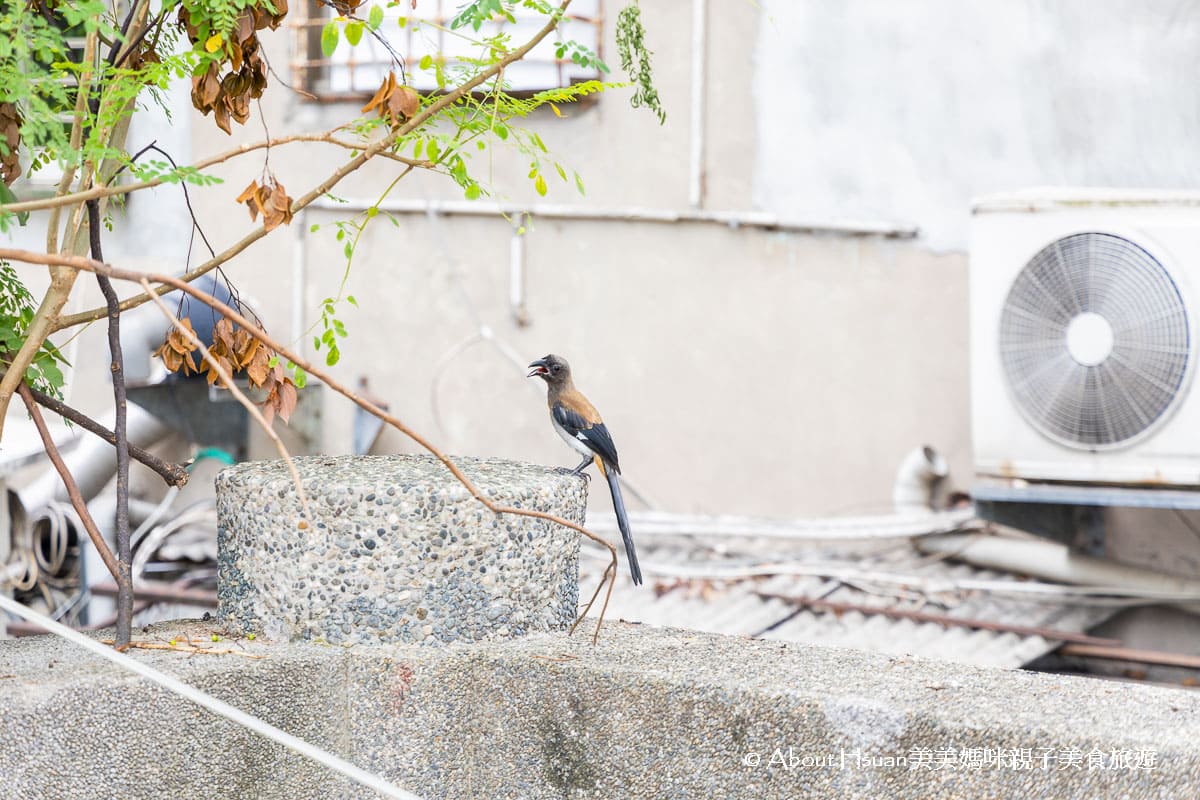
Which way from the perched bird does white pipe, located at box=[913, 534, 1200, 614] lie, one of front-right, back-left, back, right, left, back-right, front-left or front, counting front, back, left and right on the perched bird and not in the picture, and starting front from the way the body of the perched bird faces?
back-right

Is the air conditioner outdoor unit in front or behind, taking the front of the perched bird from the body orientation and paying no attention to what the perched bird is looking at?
behind

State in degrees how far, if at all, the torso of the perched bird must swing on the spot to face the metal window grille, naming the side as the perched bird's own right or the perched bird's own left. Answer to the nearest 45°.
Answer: approximately 90° to the perched bird's own right

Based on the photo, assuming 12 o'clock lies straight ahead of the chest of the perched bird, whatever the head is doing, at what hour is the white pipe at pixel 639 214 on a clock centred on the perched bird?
The white pipe is roughly at 3 o'clock from the perched bird.

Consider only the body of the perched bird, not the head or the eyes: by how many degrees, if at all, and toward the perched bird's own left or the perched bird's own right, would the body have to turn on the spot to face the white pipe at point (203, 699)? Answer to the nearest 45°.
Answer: approximately 90° to the perched bird's own left

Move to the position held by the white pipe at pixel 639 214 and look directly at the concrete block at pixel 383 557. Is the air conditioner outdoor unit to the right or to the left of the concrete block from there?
left

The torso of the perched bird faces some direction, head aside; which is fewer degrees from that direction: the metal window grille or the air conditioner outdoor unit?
the metal window grille

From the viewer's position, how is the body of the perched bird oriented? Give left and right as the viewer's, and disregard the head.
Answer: facing to the left of the viewer

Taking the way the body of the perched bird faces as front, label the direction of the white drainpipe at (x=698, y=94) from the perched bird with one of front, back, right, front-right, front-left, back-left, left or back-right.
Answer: right
